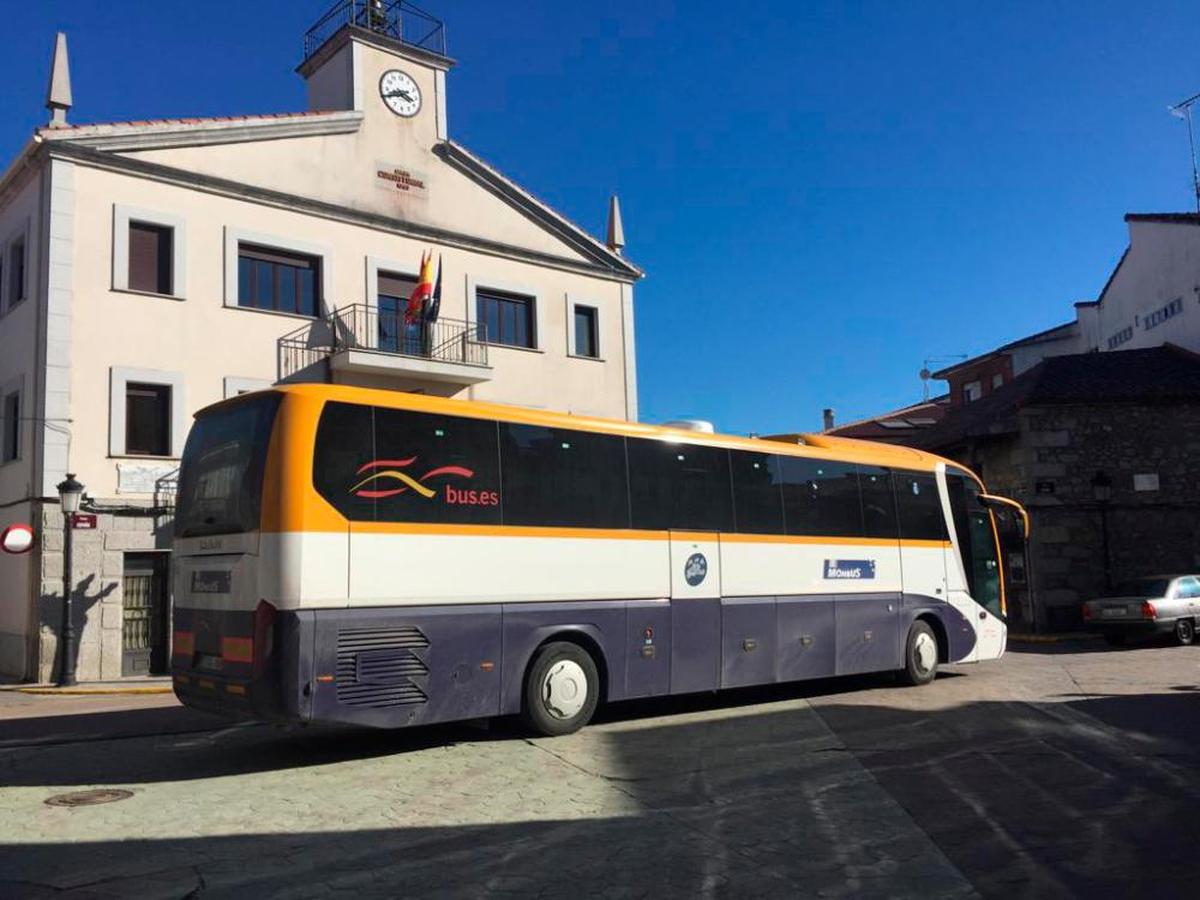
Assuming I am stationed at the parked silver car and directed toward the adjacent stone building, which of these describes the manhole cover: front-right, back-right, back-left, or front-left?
back-left

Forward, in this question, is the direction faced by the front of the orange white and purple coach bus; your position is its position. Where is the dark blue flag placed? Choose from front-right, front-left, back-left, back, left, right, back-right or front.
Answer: front-left

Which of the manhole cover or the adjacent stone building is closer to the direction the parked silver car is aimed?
the adjacent stone building

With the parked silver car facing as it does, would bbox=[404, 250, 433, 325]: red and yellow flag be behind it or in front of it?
behind

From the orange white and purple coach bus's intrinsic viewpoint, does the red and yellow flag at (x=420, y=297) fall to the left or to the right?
on its left

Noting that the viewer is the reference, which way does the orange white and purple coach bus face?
facing away from the viewer and to the right of the viewer

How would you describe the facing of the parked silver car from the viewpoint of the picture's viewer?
facing away from the viewer and to the right of the viewer

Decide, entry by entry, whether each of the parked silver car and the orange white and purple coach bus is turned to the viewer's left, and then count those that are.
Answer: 0

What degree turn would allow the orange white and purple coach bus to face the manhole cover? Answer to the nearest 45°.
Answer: approximately 180°

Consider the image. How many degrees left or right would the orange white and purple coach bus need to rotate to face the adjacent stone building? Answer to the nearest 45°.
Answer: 0° — it already faces it
